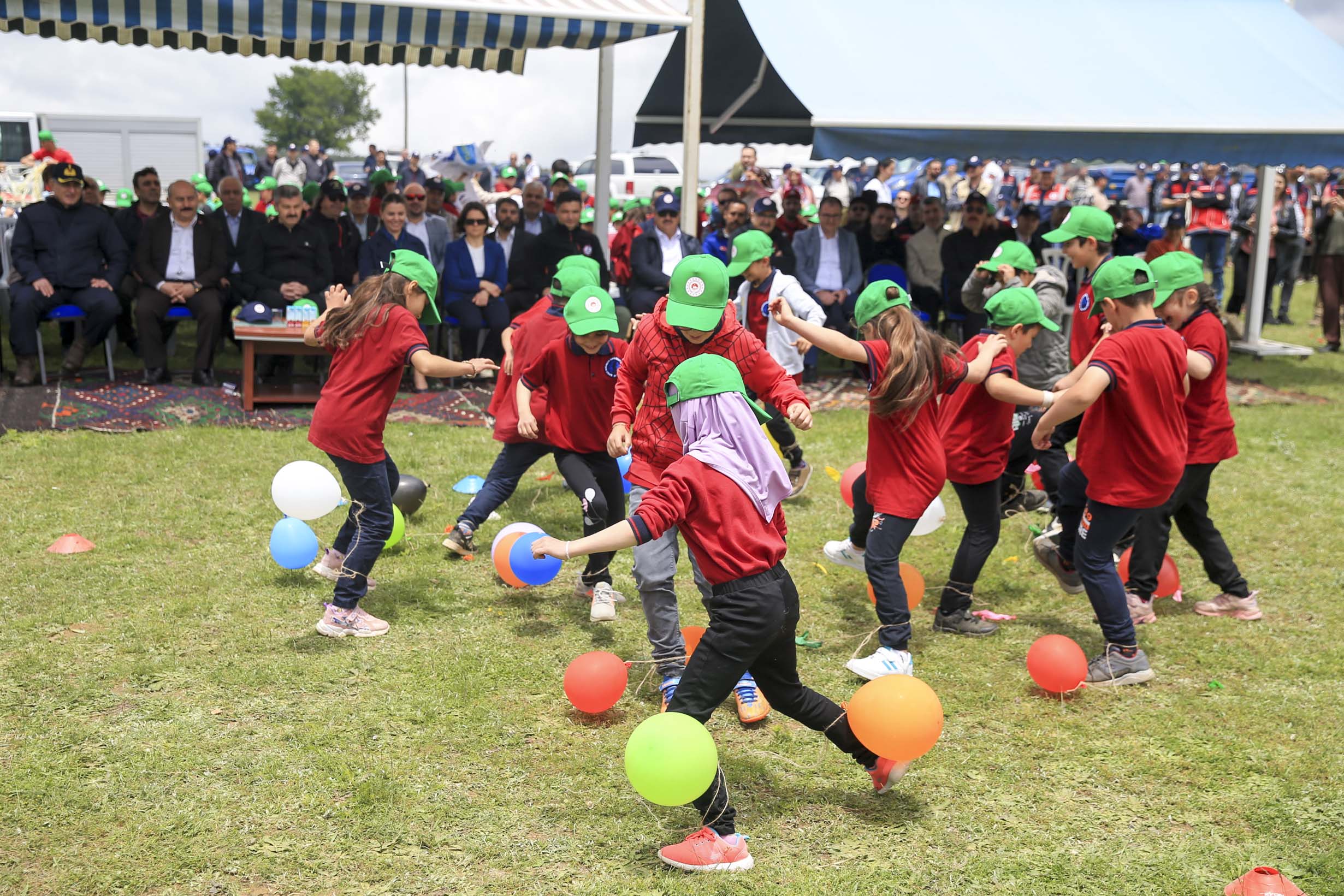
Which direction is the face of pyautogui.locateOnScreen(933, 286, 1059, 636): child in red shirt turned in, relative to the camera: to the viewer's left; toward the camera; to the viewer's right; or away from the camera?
to the viewer's right

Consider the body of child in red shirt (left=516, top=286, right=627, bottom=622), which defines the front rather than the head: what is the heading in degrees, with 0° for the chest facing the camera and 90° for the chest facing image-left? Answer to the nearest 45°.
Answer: approximately 0°

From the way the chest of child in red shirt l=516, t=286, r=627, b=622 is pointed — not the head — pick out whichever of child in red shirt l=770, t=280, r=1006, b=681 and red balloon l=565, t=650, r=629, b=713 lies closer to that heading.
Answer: the red balloon

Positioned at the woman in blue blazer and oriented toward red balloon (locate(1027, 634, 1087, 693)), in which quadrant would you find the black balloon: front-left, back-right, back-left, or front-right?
front-right

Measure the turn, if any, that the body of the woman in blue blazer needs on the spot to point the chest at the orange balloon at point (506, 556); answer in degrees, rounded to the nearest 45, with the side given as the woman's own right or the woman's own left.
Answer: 0° — they already face it

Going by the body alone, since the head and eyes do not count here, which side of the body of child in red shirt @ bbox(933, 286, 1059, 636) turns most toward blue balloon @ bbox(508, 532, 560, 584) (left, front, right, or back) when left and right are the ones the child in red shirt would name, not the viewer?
back

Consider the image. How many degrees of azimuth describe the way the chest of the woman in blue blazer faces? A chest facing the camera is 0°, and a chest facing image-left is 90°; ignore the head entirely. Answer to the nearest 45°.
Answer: approximately 0°

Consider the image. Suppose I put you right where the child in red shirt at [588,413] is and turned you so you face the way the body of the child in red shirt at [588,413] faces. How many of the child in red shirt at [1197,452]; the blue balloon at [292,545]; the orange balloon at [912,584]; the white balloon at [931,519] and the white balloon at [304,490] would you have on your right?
2

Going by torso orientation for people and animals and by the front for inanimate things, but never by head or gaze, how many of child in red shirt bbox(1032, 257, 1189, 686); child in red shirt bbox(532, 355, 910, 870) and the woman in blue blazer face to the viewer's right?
0

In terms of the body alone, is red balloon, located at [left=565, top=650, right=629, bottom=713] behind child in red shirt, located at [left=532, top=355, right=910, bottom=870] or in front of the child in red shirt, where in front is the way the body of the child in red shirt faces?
in front

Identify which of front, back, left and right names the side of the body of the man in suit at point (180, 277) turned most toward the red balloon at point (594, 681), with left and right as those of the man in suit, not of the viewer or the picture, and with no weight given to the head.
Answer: front

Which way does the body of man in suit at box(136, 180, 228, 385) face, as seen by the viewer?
toward the camera

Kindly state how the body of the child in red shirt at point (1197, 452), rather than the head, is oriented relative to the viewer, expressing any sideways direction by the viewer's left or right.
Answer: facing to the left of the viewer

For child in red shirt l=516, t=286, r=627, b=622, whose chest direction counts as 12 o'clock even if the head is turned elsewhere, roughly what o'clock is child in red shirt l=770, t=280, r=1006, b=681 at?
child in red shirt l=770, t=280, r=1006, b=681 is roughly at 10 o'clock from child in red shirt l=516, t=286, r=627, b=622.

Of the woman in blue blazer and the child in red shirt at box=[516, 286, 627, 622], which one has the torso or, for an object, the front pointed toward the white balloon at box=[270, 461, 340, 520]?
the woman in blue blazer

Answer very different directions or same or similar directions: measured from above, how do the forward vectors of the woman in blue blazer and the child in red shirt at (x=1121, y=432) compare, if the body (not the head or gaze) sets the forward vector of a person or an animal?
very different directions
